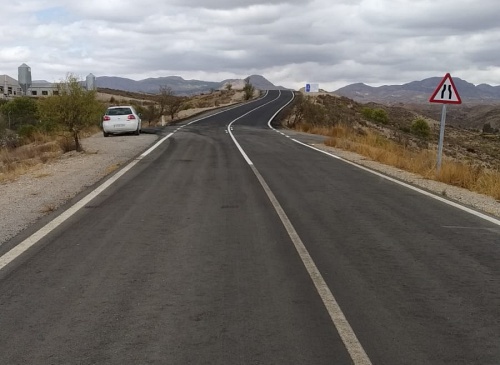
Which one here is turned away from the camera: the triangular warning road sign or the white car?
the white car

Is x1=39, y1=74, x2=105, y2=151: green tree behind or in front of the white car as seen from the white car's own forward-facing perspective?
behind

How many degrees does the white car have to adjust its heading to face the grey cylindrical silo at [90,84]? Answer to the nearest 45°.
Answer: approximately 45° to its left

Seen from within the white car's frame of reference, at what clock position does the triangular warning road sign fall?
The triangular warning road sign is roughly at 5 o'clock from the white car.

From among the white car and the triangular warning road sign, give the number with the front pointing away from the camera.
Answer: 1

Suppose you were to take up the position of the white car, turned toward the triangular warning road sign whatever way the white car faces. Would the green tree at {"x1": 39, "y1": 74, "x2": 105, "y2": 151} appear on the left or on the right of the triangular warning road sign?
right

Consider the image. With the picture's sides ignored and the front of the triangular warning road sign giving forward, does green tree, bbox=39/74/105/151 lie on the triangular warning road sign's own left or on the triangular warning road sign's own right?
on the triangular warning road sign's own right

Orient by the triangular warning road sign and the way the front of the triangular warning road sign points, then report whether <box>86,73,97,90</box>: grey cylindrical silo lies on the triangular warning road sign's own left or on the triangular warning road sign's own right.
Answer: on the triangular warning road sign's own right

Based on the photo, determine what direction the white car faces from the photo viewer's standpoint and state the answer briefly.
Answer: facing away from the viewer

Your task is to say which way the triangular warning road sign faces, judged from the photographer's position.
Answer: facing the viewer
